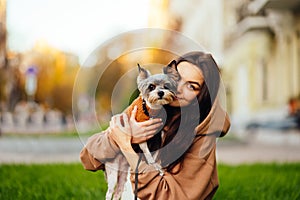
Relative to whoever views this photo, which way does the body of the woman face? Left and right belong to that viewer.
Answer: facing the viewer and to the left of the viewer

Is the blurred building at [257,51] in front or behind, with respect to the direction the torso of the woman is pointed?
behind
